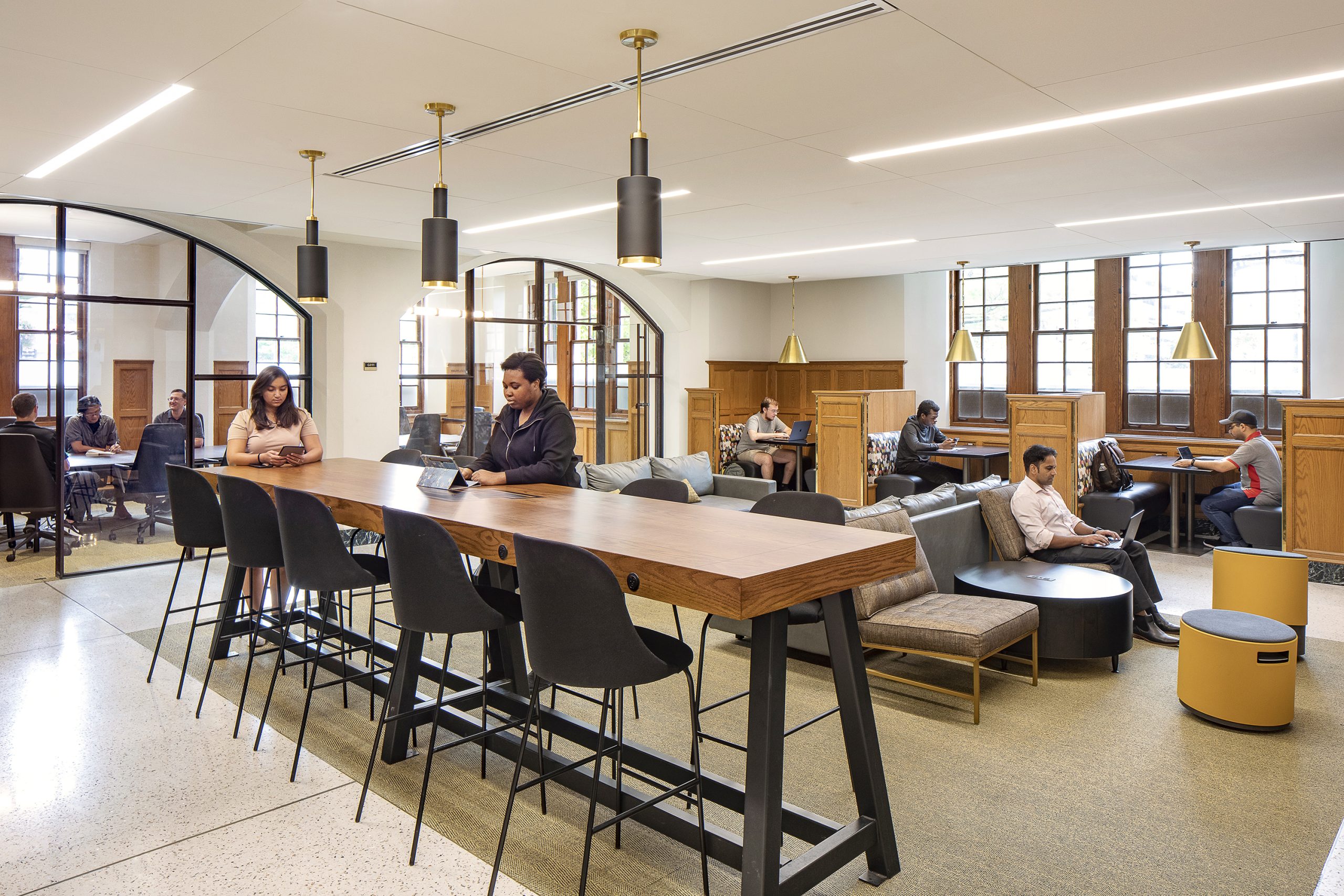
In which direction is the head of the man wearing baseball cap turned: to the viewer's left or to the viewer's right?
to the viewer's left

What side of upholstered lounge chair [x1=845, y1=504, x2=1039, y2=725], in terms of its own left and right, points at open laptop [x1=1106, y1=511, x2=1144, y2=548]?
left

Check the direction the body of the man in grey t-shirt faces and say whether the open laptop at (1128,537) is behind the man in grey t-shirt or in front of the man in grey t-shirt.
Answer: in front

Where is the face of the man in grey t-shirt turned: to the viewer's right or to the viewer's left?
to the viewer's right

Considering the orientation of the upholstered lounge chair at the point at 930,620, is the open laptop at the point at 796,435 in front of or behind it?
behind

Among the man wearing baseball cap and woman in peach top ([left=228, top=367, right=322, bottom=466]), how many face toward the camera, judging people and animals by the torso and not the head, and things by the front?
1

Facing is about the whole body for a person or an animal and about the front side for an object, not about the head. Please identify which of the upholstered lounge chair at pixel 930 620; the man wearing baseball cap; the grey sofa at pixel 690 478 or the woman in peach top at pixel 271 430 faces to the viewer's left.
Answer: the man wearing baseball cap

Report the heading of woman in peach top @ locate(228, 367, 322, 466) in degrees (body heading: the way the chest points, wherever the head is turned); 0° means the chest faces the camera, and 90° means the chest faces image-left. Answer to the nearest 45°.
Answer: approximately 0°
